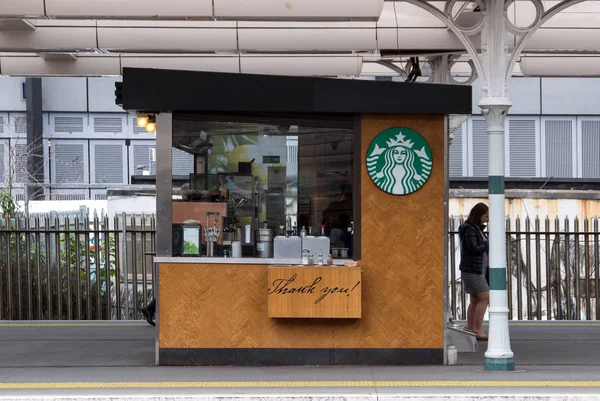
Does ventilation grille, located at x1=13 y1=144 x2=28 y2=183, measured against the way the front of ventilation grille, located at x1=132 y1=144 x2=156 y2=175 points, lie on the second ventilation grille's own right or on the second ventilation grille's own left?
on the second ventilation grille's own right

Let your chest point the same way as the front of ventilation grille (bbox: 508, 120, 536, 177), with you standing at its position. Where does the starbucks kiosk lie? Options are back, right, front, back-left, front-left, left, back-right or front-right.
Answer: front

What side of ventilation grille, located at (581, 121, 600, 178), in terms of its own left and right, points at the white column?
front

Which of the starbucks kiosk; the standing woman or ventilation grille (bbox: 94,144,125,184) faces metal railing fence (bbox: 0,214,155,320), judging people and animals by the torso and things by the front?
the ventilation grille

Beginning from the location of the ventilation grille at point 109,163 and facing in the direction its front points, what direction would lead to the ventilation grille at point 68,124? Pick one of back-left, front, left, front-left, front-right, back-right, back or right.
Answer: right

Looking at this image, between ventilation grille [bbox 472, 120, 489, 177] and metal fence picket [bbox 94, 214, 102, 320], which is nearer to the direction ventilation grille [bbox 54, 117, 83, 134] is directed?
the metal fence picket

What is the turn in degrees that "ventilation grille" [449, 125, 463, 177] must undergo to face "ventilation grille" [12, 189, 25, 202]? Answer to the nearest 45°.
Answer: approximately 90° to its right

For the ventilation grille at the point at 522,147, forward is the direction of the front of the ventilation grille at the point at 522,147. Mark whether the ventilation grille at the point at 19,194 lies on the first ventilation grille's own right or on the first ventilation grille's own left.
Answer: on the first ventilation grille's own right

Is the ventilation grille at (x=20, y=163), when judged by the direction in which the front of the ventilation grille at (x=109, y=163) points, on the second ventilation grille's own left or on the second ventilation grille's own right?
on the second ventilation grille's own right

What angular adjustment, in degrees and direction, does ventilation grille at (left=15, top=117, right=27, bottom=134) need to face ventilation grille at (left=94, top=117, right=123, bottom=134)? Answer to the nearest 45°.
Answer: approximately 90° to its left

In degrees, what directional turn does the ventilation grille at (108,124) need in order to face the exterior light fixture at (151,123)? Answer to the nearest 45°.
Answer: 0° — it already faces it

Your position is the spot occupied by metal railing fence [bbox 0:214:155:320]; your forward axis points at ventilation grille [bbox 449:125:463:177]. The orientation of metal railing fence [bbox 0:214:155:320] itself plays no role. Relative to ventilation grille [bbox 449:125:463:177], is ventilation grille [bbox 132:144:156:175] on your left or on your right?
left

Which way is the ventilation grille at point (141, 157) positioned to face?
toward the camera

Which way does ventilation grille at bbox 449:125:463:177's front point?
toward the camera

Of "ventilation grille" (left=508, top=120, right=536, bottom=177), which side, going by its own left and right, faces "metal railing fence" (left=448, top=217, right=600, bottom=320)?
front

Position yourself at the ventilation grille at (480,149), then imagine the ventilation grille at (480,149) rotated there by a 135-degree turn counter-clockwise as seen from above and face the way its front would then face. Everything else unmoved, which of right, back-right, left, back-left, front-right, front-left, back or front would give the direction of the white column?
back-right

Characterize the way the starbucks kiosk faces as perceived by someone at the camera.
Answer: facing the viewer
